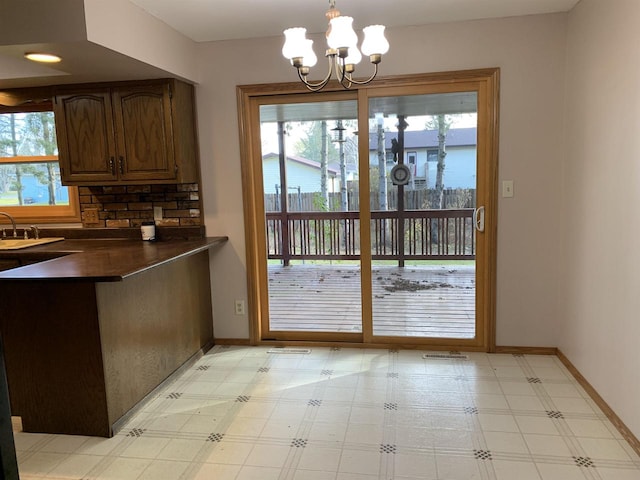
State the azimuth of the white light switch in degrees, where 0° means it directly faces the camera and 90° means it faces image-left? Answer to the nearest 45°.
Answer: approximately 0°

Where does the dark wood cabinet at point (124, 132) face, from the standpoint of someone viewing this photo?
facing the viewer and to the left of the viewer

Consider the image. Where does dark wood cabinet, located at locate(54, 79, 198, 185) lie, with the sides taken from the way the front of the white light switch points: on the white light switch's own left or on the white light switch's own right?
on the white light switch's own right

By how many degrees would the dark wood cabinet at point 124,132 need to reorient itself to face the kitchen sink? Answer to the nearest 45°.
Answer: approximately 90° to its right

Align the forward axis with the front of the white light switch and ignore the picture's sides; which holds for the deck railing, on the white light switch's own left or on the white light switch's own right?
on the white light switch's own right

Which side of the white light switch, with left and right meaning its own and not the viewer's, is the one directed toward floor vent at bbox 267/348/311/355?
right

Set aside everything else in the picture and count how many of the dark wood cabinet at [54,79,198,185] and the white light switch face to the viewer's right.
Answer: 0

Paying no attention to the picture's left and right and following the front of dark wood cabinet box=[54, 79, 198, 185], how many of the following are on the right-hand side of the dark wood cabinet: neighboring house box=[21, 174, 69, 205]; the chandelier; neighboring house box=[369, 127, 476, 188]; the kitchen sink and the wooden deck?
2

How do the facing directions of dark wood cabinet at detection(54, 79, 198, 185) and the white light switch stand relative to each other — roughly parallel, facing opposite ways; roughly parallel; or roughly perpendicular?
roughly parallel
